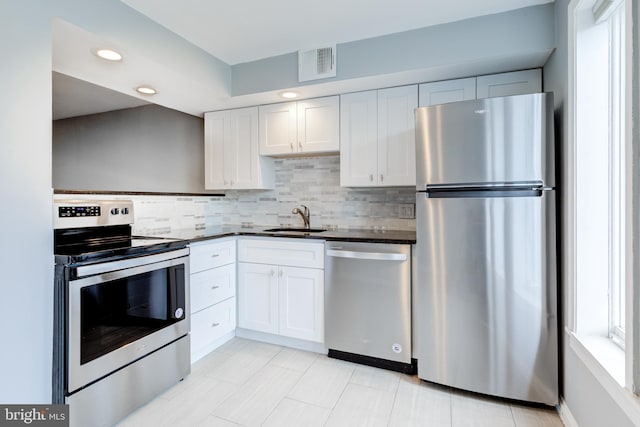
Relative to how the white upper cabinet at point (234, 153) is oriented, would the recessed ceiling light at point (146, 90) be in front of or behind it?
in front

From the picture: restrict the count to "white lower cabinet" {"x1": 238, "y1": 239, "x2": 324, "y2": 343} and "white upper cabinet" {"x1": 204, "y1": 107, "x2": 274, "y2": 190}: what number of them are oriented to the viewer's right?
0

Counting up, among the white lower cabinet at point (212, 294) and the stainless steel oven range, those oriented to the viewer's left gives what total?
0

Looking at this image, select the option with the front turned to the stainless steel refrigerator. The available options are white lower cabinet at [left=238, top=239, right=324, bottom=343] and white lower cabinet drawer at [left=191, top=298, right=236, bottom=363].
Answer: white lower cabinet drawer at [left=191, top=298, right=236, bottom=363]

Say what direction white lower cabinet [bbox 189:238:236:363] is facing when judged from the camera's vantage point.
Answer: facing the viewer and to the right of the viewer

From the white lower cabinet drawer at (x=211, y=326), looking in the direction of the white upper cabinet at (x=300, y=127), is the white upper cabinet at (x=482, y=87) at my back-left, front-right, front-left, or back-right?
front-right

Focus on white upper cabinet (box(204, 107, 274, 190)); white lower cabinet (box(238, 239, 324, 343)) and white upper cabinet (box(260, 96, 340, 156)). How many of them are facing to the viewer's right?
0

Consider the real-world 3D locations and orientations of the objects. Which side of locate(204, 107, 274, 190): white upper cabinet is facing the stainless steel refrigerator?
left

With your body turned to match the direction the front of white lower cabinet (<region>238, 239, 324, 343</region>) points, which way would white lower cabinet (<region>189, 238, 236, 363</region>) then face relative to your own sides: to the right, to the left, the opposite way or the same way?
to the left

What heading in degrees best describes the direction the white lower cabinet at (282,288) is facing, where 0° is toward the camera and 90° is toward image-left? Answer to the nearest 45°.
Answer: approximately 45°

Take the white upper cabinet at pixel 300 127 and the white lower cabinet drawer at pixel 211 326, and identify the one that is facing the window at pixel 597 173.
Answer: the white lower cabinet drawer

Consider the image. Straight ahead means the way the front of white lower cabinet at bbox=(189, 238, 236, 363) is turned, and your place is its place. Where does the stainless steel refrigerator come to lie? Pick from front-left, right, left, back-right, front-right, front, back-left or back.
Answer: front

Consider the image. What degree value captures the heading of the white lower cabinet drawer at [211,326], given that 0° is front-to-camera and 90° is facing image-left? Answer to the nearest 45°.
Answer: approximately 315°
